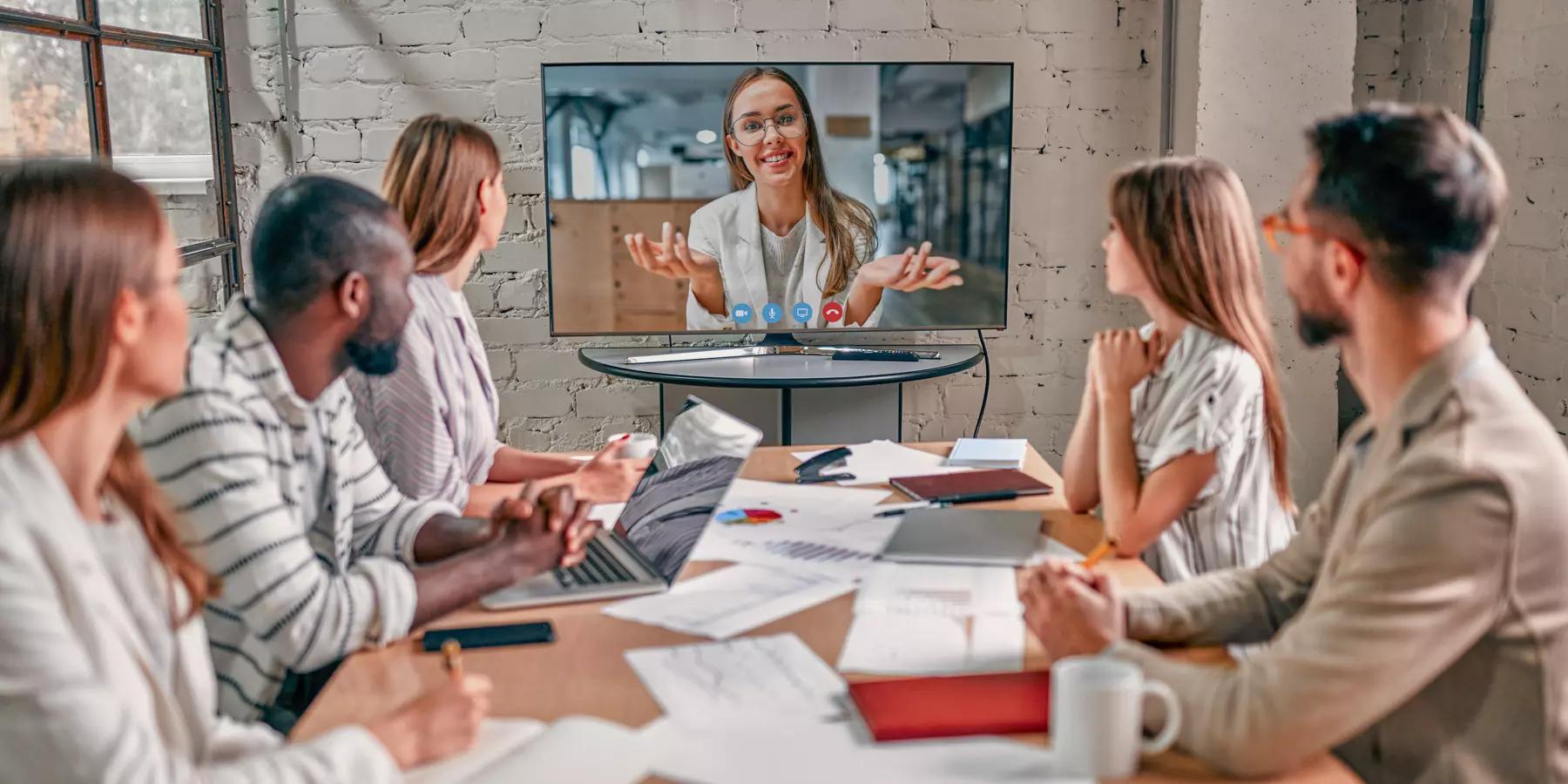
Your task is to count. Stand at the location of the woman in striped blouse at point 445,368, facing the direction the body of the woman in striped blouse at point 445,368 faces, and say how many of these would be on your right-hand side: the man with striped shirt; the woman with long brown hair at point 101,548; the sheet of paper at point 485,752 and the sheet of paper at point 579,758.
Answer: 4

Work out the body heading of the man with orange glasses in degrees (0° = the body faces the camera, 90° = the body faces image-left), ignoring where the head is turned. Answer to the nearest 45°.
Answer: approximately 90°

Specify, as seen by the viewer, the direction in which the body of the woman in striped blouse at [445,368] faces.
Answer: to the viewer's right

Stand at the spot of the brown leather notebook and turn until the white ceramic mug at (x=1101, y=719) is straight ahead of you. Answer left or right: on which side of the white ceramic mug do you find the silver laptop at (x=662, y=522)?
right

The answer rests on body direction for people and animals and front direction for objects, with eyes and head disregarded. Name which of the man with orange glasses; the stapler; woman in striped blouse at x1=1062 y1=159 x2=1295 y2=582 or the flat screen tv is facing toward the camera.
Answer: the flat screen tv

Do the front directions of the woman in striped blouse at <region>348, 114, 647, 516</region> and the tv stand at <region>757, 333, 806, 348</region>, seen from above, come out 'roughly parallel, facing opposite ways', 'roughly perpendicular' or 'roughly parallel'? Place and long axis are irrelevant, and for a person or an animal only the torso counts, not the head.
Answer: roughly perpendicular

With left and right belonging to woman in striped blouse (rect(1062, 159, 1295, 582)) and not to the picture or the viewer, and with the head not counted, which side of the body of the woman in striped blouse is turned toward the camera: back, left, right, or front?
left

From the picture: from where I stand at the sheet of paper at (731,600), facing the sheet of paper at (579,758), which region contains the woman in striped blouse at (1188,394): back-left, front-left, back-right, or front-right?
back-left

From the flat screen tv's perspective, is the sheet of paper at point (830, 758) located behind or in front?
in front

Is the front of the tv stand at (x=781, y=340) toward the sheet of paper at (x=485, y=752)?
yes

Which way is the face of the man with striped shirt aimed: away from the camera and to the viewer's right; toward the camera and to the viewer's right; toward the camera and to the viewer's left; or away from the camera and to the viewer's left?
away from the camera and to the viewer's right

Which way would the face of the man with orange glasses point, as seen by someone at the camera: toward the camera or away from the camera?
away from the camera
